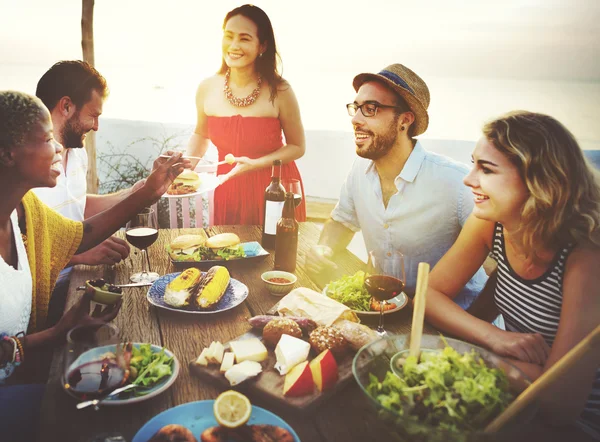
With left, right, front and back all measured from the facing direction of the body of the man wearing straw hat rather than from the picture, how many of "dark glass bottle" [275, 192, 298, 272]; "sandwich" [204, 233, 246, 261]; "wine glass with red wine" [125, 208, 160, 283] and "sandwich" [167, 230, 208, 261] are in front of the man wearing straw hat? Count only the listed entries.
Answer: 4

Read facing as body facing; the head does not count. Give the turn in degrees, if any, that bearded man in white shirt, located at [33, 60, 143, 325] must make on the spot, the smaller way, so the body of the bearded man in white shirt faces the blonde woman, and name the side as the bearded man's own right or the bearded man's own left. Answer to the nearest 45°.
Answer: approximately 45° to the bearded man's own right

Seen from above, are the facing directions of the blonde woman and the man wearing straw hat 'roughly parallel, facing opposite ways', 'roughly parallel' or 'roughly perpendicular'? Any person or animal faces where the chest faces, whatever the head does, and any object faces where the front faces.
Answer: roughly parallel

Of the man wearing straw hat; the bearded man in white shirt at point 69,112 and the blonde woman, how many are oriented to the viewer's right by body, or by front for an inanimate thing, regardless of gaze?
1

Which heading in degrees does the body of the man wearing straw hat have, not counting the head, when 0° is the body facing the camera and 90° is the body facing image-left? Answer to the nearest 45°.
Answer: approximately 45°

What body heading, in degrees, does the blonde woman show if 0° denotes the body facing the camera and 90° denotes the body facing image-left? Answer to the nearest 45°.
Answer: approximately 45°

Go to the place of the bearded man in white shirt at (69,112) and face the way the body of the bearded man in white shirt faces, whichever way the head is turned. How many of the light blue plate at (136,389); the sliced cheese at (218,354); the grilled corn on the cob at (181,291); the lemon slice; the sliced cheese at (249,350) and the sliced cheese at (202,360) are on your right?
6

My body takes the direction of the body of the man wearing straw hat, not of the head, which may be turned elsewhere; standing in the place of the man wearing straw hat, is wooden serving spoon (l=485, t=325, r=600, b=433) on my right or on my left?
on my left

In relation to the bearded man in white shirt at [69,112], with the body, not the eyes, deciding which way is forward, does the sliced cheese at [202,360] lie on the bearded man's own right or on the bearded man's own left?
on the bearded man's own right

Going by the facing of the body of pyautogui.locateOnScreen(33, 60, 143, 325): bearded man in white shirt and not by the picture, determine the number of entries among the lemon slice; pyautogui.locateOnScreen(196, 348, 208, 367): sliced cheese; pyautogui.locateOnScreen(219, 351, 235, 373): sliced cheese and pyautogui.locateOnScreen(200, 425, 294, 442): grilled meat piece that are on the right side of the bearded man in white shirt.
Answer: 4

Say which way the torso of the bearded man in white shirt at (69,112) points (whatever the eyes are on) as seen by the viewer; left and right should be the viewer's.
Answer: facing to the right of the viewer

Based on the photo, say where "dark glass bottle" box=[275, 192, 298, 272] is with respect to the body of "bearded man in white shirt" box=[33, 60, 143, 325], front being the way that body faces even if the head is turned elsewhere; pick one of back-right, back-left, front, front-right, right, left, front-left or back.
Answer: front-right

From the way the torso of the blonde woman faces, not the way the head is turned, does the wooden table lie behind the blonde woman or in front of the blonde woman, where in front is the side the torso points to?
in front

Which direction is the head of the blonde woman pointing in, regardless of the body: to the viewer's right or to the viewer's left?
to the viewer's left

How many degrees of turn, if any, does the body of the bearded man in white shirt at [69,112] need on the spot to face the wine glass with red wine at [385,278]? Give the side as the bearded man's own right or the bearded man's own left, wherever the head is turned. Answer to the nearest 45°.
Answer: approximately 45° to the bearded man's own right

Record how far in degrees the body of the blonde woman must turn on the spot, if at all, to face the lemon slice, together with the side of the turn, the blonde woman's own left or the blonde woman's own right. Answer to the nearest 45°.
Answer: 0° — they already face it

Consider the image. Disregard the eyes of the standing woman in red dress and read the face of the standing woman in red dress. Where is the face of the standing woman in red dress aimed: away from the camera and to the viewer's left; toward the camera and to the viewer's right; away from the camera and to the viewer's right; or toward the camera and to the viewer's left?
toward the camera and to the viewer's left
